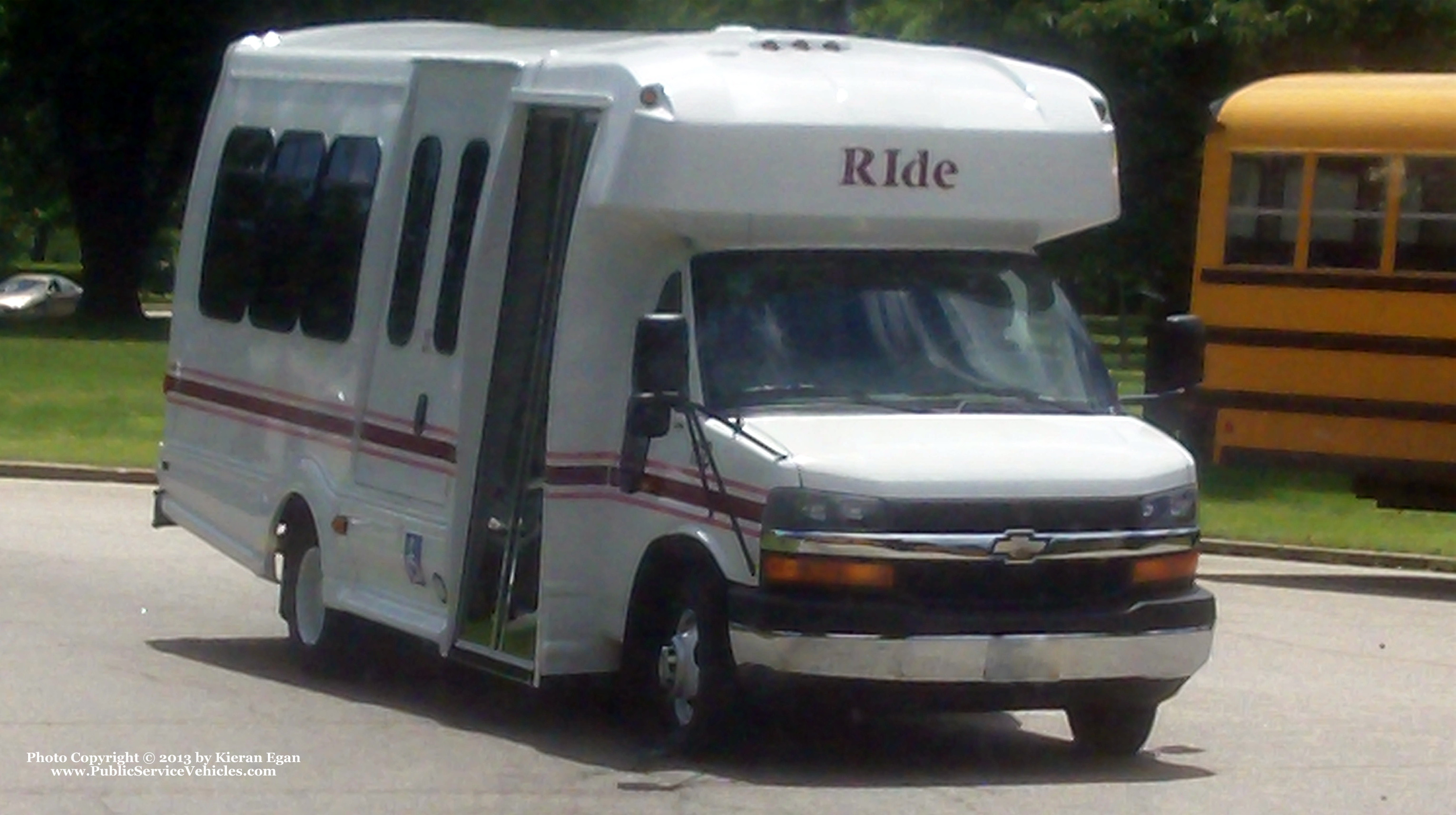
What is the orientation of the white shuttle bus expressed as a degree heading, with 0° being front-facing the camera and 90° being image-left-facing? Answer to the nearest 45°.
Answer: approximately 315°

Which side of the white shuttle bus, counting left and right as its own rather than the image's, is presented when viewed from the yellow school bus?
left
